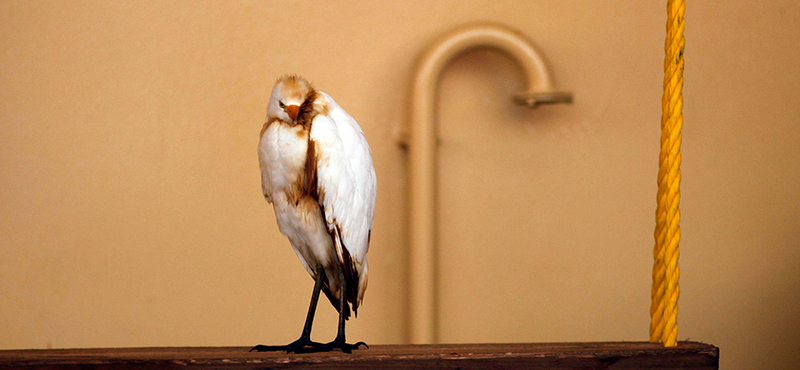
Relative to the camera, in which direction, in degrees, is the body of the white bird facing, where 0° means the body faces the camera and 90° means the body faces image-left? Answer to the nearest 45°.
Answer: approximately 45°
